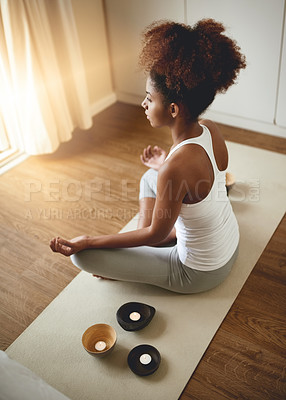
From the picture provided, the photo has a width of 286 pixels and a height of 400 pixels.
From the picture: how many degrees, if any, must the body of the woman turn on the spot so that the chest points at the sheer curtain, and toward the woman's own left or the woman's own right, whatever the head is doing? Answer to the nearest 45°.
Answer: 0° — they already face it

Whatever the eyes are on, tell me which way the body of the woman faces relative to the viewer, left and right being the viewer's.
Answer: facing away from the viewer and to the left of the viewer
